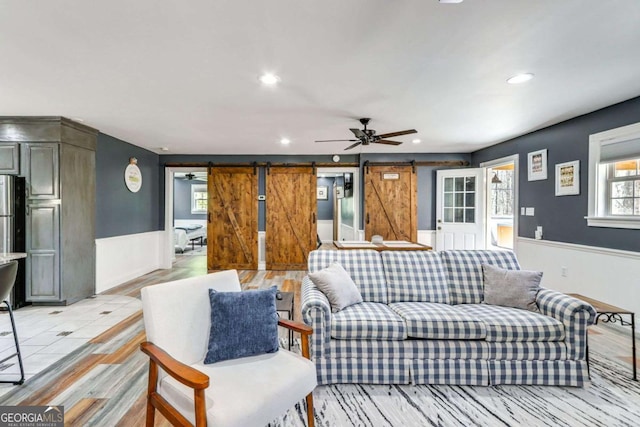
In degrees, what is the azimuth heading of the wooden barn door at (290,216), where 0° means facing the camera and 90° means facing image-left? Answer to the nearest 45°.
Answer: approximately 0°

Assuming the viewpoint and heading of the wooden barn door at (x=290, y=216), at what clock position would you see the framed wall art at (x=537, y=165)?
The framed wall art is roughly at 10 o'clock from the wooden barn door.

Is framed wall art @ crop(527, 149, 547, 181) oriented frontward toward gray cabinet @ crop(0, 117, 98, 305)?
yes

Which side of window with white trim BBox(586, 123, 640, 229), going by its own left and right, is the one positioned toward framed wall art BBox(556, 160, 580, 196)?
right

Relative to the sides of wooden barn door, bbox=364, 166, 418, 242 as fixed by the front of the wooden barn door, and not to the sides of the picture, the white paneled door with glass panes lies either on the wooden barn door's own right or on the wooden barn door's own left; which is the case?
on the wooden barn door's own left

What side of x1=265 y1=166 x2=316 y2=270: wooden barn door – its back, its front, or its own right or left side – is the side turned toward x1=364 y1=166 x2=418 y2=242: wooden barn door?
left

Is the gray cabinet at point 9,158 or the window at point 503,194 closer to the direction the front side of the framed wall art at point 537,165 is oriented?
the gray cabinet

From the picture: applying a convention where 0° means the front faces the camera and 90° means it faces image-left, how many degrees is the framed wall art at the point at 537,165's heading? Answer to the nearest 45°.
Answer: approximately 45°

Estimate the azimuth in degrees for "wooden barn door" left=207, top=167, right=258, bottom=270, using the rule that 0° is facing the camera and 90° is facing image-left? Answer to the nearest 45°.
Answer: approximately 0°

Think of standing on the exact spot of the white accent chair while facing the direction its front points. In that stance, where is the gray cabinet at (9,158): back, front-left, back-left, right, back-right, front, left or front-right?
back

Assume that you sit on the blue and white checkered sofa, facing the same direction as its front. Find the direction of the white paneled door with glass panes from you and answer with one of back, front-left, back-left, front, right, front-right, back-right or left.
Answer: back

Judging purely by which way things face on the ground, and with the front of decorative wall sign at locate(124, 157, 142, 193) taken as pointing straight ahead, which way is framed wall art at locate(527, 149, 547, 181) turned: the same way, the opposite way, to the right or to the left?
the opposite way

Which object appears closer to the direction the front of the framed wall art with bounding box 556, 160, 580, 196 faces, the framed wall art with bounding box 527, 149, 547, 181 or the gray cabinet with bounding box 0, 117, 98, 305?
the gray cabinet

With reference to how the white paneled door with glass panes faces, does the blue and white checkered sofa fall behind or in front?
in front
